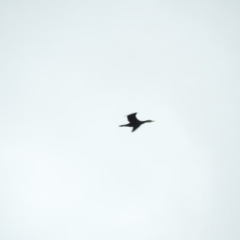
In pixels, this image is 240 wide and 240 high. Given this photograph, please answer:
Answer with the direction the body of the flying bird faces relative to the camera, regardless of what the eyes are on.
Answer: to the viewer's right
